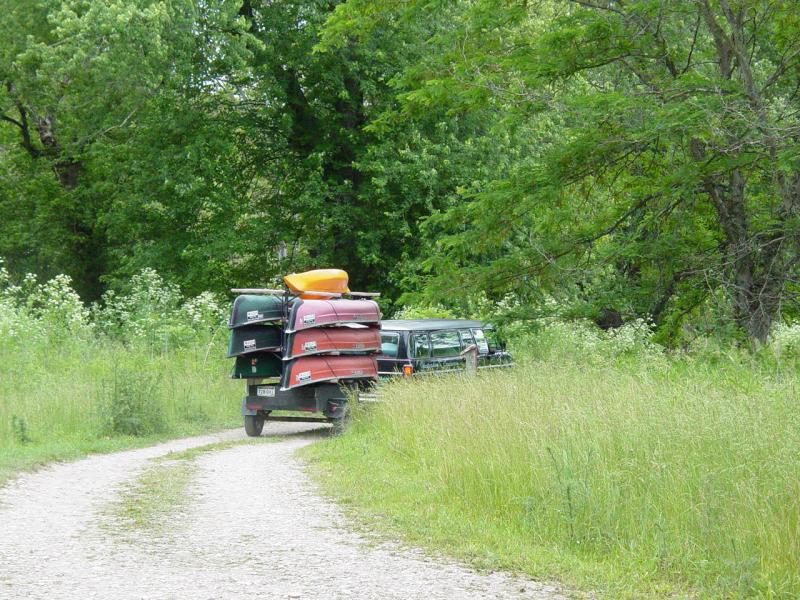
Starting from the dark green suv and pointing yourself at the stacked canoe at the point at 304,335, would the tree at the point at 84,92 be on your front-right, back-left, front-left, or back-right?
front-right

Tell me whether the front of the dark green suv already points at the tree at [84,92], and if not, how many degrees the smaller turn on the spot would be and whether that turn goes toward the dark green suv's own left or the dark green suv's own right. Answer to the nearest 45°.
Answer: approximately 90° to the dark green suv's own left

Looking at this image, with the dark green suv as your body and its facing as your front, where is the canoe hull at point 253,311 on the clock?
The canoe hull is roughly at 7 o'clock from the dark green suv.

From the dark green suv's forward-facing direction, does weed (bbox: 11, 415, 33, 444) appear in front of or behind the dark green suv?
behind

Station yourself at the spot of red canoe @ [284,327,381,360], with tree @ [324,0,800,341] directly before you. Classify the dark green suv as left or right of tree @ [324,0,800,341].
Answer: left

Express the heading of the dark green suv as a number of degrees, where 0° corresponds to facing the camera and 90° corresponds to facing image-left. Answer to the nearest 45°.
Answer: approximately 225°

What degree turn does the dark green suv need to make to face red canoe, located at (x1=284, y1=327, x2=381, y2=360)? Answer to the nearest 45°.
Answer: approximately 180°
